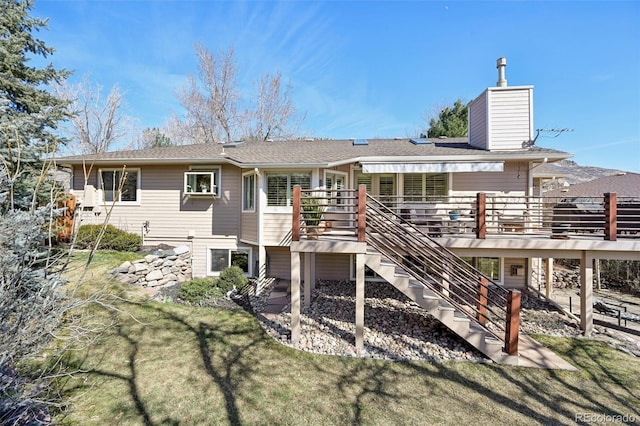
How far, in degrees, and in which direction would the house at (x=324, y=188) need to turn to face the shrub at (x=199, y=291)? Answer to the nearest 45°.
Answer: approximately 135° to its left

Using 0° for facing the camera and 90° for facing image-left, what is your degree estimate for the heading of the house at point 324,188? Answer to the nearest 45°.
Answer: approximately 180°

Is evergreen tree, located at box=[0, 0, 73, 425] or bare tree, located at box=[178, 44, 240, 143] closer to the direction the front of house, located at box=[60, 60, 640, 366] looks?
the bare tree

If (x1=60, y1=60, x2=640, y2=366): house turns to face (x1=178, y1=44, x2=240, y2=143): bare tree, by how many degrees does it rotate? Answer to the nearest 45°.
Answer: approximately 45° to its left

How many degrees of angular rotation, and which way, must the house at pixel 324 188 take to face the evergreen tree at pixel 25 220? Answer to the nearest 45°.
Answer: approximately 135° to its left
